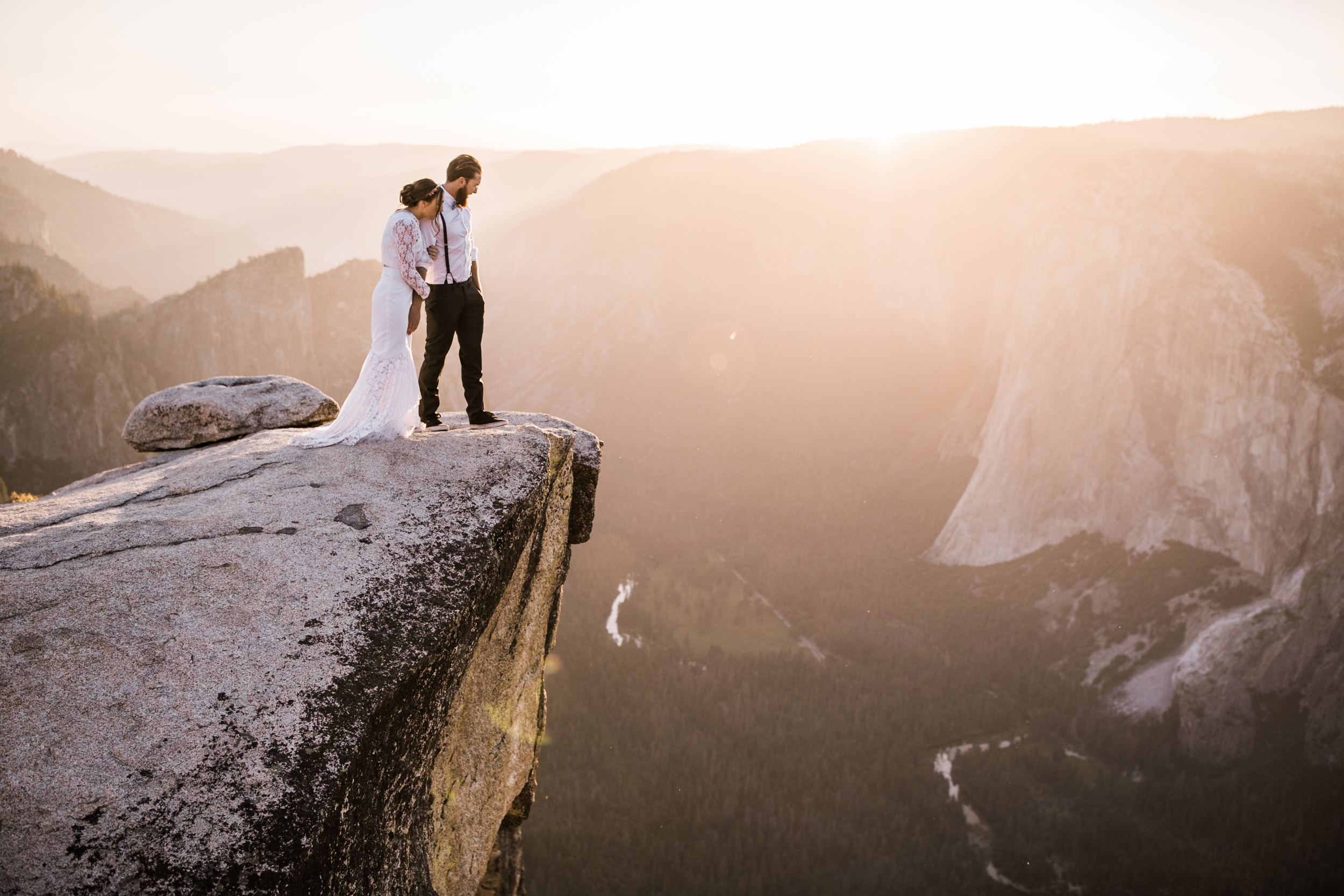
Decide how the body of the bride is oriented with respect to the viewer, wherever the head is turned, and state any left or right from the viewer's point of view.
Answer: facing to the right of the viewer

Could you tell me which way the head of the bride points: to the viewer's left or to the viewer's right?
to the viewer's right

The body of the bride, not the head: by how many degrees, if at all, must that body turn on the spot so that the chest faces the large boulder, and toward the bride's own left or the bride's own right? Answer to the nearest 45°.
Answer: approximately 135° to the bride's own left

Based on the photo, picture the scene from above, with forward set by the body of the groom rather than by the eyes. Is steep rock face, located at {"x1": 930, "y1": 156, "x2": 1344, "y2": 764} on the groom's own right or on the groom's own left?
on the groom's own left
